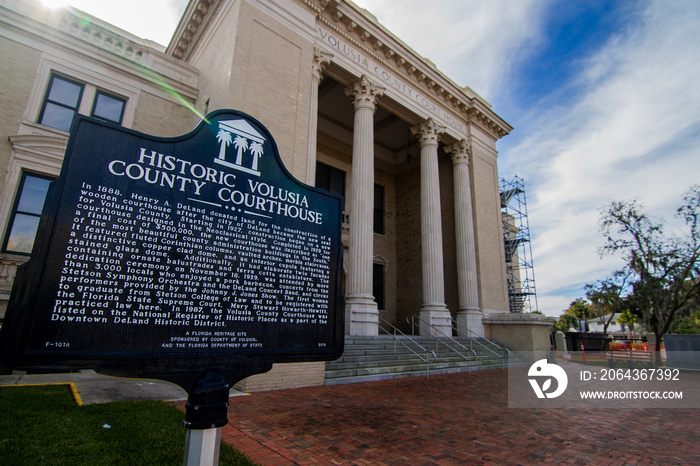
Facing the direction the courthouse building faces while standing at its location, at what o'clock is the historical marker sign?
The historical marker sign is roughly at 2 o'clock from the courthouse building.

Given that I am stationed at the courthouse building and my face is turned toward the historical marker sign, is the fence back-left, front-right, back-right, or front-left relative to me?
back-left

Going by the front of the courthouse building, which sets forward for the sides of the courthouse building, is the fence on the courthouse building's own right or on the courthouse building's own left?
on the courthouse building's own left
